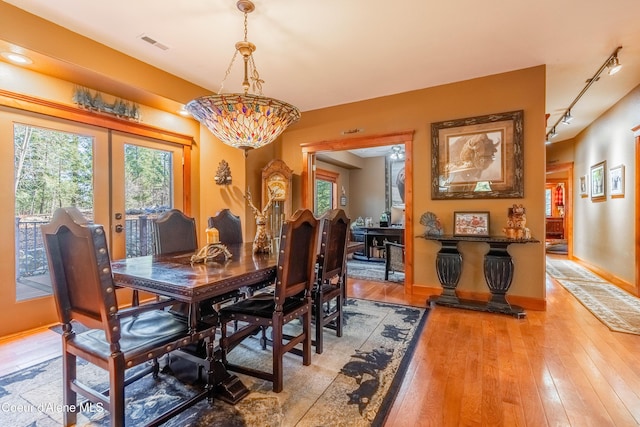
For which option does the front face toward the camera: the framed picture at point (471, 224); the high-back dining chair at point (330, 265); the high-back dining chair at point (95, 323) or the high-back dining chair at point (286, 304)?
the framed picture

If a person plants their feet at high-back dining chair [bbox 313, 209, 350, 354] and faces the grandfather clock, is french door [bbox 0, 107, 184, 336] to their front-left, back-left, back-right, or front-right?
front-left

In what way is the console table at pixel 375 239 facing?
toward the camera

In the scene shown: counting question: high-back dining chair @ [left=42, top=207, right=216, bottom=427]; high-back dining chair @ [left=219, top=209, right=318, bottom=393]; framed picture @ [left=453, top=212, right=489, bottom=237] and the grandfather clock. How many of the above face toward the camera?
2

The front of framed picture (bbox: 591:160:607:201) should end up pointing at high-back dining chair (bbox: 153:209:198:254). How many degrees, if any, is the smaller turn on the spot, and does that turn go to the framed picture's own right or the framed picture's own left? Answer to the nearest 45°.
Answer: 0° — it already faces it

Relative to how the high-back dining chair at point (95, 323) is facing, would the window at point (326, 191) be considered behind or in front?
in front

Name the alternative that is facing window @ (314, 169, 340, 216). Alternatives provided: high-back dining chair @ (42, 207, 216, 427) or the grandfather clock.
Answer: the high-back dining chair

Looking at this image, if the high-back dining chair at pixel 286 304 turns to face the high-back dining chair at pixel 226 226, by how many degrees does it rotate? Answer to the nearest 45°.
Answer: approximately 45° to its right

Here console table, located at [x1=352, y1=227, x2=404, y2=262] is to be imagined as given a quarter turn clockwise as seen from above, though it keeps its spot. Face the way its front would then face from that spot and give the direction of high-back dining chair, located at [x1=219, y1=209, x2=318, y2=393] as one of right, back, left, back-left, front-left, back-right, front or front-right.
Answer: left

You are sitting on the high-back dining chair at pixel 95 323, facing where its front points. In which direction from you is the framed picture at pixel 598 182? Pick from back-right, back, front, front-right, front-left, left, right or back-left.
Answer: front-right

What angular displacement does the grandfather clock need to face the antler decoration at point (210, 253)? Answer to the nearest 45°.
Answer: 0° — it already faces it

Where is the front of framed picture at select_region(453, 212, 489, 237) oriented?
toward the camera

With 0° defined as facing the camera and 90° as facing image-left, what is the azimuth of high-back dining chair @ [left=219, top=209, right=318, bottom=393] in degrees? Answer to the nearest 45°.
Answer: approximately 135°

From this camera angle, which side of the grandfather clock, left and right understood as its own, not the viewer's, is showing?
front

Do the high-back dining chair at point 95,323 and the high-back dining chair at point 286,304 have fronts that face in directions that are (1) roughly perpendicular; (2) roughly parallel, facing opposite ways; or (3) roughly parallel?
roughly perpendicular

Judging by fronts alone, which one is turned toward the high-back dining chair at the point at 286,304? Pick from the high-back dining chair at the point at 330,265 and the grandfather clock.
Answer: the grandfather clock

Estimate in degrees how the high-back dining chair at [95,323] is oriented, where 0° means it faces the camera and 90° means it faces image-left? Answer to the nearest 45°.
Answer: approximately 225°

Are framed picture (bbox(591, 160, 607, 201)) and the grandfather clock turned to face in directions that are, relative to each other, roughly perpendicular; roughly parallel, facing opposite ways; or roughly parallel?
roughly perpendicular

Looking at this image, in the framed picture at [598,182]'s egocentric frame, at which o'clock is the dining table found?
The dining table is roughly at 11 o'clock from the framed picture.
